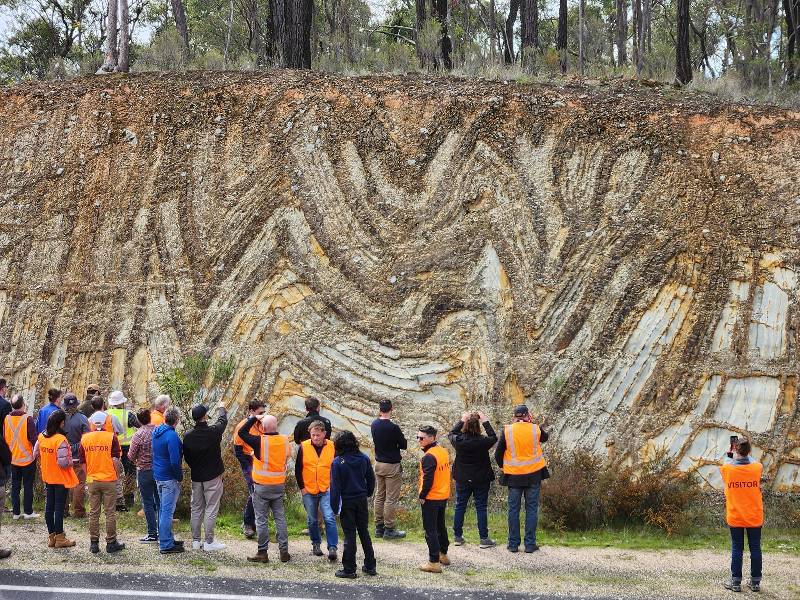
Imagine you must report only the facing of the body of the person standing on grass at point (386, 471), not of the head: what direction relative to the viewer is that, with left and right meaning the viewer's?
facing away from the viewer and to the right of the viewer

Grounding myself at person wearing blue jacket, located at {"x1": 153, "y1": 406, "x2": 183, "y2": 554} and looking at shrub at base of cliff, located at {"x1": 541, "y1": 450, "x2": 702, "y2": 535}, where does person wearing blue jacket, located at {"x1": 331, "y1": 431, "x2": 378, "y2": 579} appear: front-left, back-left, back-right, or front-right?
front-right

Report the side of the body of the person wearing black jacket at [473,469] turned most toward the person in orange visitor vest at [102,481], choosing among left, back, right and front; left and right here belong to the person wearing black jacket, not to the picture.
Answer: left

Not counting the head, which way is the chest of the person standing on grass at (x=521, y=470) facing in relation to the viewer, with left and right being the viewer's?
facing away from the viewer

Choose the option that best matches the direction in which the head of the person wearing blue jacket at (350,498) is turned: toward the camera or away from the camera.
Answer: away from the camera

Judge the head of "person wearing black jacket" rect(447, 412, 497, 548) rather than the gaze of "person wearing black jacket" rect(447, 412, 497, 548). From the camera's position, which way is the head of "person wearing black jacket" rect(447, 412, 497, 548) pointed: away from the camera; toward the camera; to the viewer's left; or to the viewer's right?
away from the camera

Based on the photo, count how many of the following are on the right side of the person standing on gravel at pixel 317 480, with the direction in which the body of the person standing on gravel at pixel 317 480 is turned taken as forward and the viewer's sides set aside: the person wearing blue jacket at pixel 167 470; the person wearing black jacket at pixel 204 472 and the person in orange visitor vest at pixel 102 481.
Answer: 3

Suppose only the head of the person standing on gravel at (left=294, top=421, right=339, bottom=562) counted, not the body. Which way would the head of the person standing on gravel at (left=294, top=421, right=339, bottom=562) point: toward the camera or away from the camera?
toward the camera

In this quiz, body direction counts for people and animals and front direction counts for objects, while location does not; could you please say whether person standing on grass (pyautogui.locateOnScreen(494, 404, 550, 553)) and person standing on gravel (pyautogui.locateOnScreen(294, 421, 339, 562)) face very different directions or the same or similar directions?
very different directions
